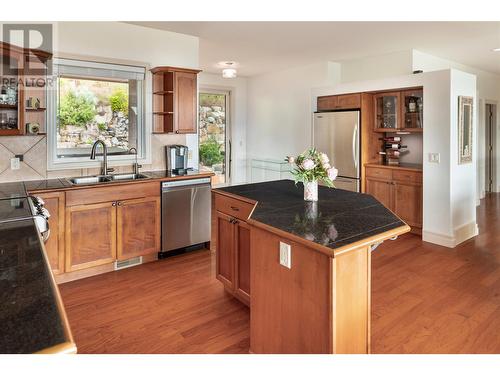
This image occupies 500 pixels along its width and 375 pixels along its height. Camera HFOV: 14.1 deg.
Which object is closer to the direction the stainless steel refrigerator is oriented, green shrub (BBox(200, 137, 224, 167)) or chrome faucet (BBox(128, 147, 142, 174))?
the chrome faucet

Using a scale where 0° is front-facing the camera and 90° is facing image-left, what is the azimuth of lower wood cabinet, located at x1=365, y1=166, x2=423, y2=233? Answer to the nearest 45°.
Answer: approximately 45°

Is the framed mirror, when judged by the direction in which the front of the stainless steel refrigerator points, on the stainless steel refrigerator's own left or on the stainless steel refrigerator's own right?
on the stainless steel refrigerator's own left

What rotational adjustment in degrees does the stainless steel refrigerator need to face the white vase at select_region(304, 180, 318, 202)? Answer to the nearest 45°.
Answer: approximately 45° to its left
